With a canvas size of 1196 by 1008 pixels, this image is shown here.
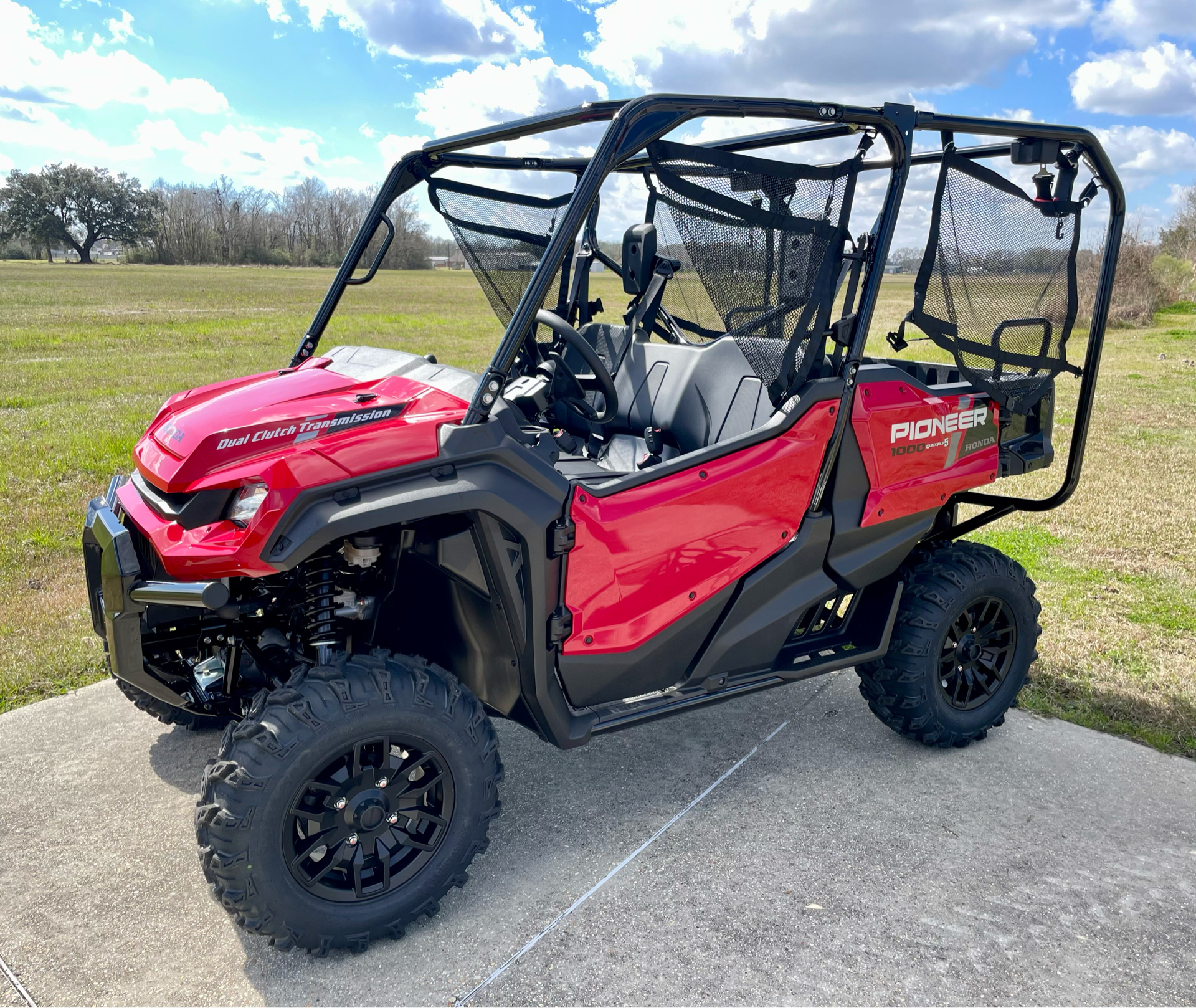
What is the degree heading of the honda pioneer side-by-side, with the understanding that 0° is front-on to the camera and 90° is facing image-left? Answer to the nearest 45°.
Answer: approximately 45°

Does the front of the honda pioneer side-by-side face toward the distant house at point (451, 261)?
no
